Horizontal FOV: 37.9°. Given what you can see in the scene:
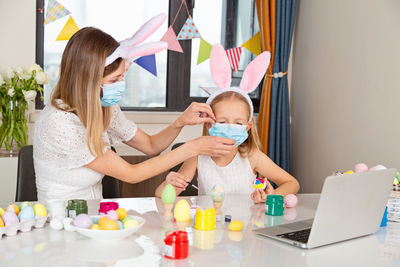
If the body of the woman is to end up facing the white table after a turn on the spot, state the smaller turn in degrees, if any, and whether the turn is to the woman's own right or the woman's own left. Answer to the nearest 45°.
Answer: approximately 45° to the woman's own right

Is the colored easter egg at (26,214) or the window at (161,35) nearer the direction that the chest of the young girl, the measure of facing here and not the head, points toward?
the colored easter egg

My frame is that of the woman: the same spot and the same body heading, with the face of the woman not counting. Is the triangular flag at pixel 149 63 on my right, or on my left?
on my left

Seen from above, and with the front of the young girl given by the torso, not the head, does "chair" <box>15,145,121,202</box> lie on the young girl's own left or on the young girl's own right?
on the young girl's own right

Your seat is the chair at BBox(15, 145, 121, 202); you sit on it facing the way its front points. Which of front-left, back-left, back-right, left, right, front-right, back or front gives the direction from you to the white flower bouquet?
back

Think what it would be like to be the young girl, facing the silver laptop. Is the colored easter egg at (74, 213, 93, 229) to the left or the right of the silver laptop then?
right

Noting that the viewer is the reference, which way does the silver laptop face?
facing away from the viewer and to the left of the viewer

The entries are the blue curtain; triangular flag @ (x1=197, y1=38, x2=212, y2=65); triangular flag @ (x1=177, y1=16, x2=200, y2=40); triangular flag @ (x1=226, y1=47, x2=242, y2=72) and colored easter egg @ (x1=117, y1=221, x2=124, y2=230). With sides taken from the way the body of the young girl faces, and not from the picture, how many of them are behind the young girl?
4

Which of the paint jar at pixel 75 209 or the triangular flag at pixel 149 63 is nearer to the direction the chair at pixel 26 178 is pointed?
the paint jar

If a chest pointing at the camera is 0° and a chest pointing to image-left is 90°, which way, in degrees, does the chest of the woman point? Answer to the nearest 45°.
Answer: approximately 270°
